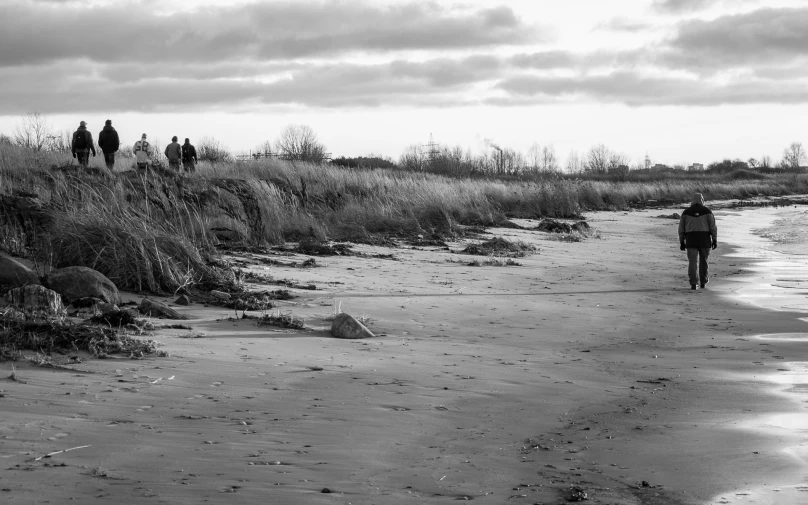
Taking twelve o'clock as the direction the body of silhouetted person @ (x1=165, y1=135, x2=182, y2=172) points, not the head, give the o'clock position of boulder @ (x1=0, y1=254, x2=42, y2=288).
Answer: The boulder is roughly at 6 o'clock from the silhouetted person.

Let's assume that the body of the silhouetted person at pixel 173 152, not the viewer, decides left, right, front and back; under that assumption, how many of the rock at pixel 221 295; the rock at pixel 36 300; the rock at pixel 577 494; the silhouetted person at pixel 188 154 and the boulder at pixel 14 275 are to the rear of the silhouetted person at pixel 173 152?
4

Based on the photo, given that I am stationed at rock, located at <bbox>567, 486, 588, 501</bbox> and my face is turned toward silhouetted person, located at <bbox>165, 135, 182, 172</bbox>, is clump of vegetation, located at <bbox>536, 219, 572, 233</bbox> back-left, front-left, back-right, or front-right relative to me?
front-right

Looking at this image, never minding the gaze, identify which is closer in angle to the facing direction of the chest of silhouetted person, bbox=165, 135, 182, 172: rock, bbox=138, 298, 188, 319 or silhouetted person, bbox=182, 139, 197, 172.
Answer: the silhouetted person

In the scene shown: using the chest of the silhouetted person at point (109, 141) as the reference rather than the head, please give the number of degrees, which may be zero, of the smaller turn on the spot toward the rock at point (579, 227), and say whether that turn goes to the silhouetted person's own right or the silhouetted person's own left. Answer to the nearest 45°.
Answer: approximately 90° to the silhouetted person's own right

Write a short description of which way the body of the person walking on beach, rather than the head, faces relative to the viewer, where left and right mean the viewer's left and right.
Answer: facing away from the viewer

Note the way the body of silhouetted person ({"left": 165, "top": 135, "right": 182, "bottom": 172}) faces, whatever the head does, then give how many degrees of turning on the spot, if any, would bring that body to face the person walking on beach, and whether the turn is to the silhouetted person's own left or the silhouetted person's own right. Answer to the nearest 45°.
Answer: approximately 135° to the silhouetted person's own right

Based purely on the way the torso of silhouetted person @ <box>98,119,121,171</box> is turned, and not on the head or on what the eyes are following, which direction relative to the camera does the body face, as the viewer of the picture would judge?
away from the camera

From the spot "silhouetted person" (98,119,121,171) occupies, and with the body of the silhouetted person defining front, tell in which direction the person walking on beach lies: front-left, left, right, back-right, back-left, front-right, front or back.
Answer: back-right

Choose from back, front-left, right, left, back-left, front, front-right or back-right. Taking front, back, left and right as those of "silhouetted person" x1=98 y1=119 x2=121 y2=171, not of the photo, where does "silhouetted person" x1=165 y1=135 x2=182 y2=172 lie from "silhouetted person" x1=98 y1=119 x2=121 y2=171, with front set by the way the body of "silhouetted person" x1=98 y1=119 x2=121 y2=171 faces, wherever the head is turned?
front-right

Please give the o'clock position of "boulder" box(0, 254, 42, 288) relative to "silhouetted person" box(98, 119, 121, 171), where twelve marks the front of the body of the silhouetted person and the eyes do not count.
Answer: The boulder is roughly at 6 o'clock from the silhouetted person.

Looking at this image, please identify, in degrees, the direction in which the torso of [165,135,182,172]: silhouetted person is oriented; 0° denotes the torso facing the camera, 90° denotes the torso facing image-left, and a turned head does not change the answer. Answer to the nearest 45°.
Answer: approximately 180°
